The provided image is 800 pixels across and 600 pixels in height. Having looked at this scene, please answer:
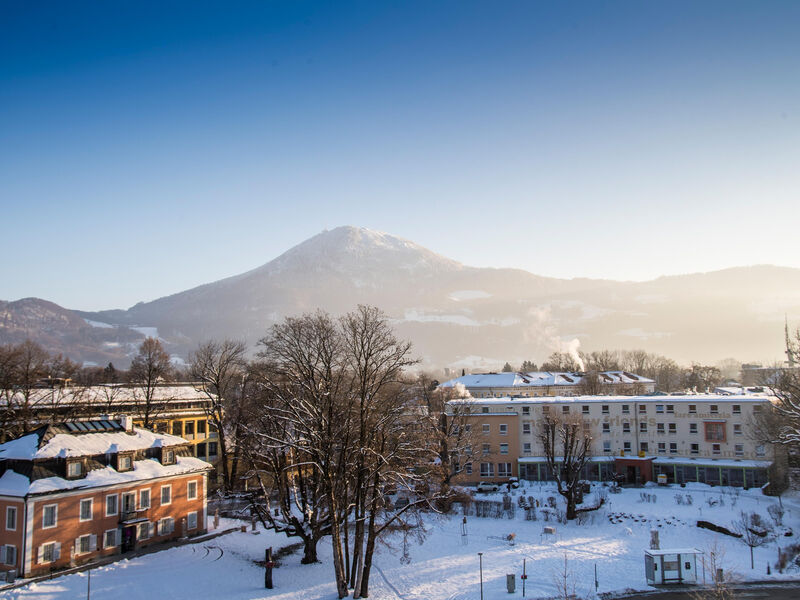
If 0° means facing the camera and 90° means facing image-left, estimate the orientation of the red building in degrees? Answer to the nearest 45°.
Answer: approximately 315°

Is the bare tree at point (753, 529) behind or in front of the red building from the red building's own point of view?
in front
